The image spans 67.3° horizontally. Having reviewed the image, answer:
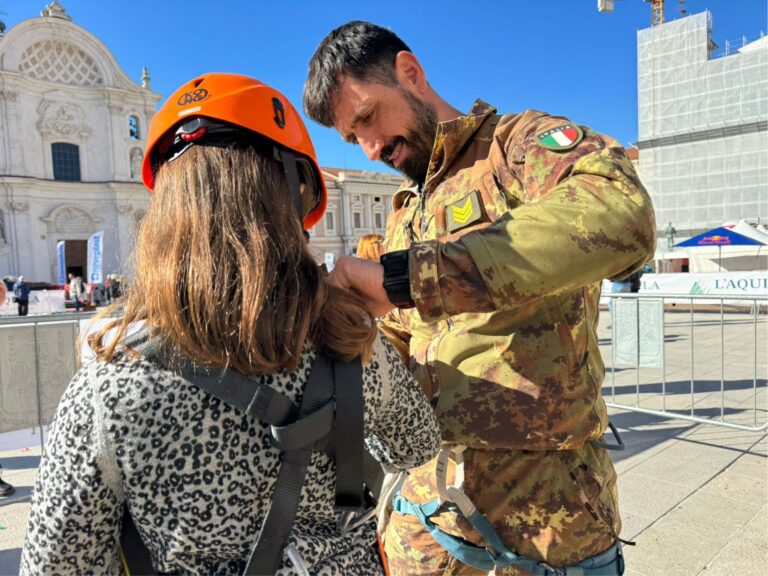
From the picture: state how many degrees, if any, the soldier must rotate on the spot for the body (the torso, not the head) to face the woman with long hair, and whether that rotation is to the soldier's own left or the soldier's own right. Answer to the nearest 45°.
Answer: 0° — they already face them

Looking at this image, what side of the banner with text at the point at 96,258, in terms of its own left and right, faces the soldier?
front

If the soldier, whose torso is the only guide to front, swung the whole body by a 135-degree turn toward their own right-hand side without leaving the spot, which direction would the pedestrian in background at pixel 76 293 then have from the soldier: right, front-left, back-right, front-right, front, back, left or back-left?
front-left

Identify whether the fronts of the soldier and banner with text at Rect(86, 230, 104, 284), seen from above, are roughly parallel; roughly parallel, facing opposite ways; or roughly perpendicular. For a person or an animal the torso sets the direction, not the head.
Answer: roughly perpendicular

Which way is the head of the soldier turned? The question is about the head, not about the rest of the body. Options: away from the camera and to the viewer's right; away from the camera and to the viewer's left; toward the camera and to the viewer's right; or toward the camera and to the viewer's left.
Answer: toward the camera and to the viewer's left

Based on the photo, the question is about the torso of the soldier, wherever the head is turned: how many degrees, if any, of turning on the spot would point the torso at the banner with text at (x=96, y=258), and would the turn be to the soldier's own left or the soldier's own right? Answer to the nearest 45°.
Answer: approximately 90° to the soldier's own right

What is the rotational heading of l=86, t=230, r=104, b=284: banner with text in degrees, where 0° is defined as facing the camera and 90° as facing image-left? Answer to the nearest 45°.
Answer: approximately 0°

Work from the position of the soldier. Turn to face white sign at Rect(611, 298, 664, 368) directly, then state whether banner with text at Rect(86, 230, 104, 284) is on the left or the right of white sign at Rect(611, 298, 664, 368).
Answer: left

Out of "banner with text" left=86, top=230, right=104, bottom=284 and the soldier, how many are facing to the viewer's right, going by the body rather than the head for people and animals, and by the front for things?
0

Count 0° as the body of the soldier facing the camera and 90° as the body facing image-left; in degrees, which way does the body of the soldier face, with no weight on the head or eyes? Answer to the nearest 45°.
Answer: approximately 45°

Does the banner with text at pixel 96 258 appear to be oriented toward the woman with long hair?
yes
